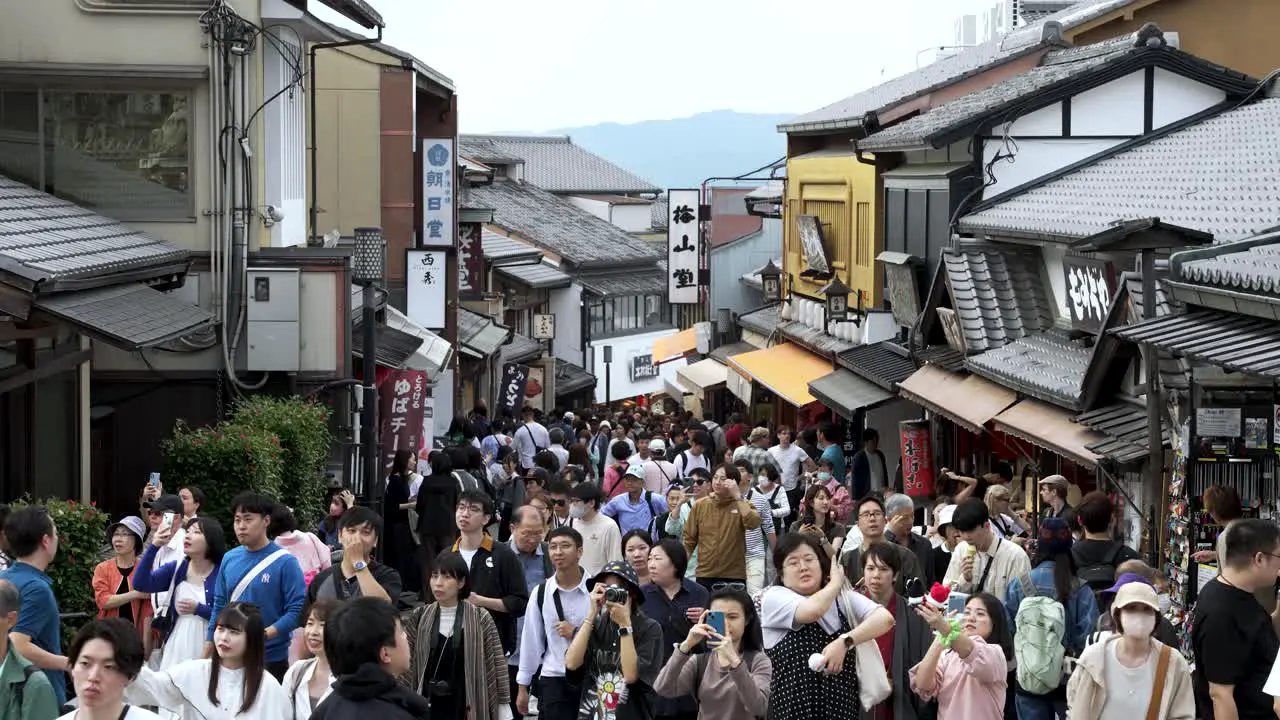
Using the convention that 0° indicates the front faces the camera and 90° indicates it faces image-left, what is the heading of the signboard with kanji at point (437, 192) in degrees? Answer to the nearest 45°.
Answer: approximately 0°

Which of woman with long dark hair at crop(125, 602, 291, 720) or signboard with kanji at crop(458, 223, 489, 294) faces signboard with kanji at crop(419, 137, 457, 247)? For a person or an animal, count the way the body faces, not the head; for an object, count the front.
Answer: signboard with kanji at crop(458, 223, 489, 294)

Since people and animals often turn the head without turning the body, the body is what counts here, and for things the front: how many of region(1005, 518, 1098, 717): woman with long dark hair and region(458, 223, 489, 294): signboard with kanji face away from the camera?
1

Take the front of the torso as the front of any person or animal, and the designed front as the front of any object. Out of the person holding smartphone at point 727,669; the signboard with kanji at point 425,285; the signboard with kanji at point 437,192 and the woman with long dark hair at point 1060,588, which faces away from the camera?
the woman with long dark hair

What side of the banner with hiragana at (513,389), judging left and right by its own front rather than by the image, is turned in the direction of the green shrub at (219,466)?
front

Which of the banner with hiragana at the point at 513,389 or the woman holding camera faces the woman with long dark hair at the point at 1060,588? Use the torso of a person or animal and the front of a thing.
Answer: the banner with hiragana

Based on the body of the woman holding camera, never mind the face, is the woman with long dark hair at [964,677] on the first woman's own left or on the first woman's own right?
on the first woman's own left

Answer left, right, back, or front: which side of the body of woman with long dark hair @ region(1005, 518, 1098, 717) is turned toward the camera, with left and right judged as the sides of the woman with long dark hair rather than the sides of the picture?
back

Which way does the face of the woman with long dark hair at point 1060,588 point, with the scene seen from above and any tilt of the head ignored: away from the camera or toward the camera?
away from the camera

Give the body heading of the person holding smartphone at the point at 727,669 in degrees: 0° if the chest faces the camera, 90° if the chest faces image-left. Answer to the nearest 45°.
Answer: approximately 45°
